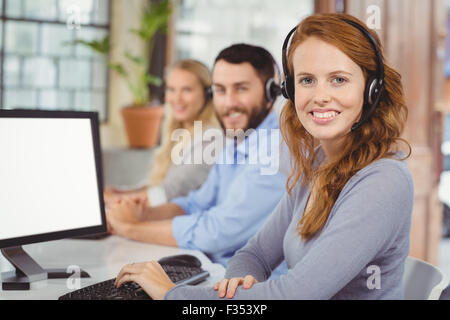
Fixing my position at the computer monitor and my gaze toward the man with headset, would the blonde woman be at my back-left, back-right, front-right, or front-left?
front-left

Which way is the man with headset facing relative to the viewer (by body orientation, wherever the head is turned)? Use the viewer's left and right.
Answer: facing the viewer and to the left of the viewer

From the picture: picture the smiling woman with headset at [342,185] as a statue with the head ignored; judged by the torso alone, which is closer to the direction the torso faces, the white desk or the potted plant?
the white desk

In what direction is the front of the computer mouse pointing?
to the viewer's left

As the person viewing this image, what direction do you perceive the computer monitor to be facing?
facing the viewer and to the right of the viewer

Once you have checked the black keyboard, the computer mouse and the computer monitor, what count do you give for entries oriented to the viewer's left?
1

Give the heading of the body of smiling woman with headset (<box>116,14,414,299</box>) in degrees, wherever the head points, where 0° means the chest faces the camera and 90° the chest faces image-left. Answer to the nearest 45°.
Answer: approximately 45°

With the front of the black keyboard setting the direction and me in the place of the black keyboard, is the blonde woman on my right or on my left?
on my left
